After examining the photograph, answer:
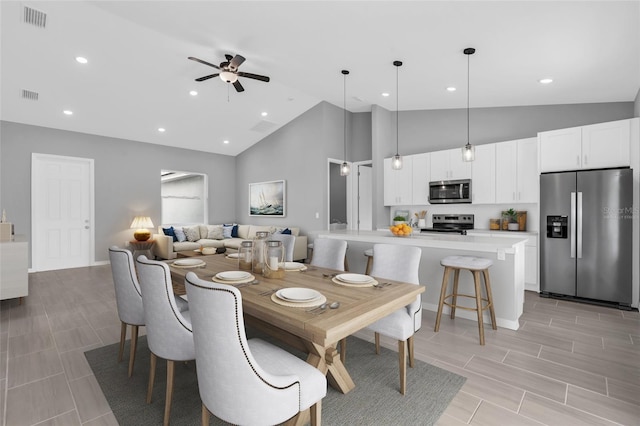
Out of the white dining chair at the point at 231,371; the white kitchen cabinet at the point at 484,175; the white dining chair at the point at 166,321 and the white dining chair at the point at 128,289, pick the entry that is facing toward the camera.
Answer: the white kitchen cabinet

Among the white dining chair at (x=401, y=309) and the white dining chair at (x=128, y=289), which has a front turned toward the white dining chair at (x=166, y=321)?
the white dining chair at (x=401, y=309)

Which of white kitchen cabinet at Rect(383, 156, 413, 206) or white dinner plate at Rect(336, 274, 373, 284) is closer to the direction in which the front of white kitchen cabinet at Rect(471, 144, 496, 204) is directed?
the white dinner plate

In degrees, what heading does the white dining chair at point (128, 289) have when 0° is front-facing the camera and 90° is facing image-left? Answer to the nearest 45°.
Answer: approximately 225°

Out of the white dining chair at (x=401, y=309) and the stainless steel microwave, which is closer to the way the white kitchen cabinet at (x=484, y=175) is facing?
the white dining chair

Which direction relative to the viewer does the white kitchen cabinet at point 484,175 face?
toward the camera

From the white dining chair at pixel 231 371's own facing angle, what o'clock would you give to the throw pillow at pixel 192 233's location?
The throw pillow is roughly at 10 o'clock from the white dining chair.

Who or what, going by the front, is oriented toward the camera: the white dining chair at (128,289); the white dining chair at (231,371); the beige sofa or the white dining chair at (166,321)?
the beige sofa

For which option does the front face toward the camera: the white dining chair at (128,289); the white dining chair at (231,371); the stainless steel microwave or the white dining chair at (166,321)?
the stainless steel microwave

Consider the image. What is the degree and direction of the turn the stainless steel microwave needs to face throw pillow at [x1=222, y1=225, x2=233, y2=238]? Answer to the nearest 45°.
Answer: approximately 90° to its right

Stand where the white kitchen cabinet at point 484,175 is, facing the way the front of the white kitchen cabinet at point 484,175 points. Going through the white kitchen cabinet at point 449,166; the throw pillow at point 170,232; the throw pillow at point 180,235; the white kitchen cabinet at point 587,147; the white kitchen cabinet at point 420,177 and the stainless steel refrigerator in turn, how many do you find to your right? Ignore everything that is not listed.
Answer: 4

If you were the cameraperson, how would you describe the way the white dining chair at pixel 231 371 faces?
facing away from the viewer and to the right of the viewer

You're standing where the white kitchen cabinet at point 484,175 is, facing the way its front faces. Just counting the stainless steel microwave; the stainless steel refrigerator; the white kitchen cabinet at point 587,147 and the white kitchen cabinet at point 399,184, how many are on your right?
2

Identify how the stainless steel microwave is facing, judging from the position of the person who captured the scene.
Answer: facing the viewer

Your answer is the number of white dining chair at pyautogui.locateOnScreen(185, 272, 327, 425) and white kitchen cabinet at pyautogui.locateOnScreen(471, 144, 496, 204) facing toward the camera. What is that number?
1

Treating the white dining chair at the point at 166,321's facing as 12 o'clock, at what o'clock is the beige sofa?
The beige sofa is roughly at 11 o'clock from the white dining chair.

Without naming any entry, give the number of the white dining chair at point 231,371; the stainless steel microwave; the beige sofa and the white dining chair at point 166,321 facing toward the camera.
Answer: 2

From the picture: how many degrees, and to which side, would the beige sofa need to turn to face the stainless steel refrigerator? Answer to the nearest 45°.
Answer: approximately 45° to its left
